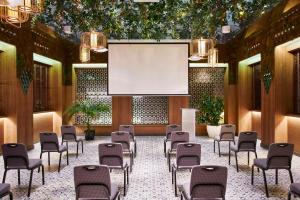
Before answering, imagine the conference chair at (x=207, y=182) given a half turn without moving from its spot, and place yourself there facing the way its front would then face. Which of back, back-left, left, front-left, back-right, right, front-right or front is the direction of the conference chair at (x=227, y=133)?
back

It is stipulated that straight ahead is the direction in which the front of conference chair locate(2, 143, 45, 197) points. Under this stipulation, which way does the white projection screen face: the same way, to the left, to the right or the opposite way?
the opposite way

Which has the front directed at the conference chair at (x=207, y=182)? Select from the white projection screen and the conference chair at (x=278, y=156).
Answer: the white projection screen

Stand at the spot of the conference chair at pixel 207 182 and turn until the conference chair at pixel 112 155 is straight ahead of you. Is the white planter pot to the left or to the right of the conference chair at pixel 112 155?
right

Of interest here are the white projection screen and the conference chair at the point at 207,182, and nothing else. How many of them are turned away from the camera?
1

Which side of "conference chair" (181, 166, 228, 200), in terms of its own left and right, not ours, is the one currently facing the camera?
back

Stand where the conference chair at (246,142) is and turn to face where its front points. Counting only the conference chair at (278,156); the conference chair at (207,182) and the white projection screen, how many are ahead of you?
1

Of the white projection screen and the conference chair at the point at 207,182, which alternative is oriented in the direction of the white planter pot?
the conference chair

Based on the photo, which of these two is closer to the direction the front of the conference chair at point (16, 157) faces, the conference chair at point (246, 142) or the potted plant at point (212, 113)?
the potted plant

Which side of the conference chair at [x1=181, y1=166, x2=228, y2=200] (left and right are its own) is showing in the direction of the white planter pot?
front

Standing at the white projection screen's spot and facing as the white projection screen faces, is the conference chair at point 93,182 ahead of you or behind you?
ahead

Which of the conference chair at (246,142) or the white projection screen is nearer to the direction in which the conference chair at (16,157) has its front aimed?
the white projection screen

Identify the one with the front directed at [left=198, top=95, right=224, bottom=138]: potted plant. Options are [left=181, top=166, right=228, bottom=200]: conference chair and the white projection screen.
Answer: the conference chair

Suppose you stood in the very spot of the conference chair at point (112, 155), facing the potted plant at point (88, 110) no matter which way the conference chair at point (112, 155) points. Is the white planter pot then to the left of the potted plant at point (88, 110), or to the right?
right

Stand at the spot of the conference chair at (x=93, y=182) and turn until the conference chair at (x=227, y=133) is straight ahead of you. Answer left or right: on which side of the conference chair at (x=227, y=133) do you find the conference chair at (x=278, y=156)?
right

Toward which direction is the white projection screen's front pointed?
toward the camera

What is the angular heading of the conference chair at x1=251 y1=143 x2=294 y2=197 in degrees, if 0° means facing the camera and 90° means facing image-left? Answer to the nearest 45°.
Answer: approximately 135°

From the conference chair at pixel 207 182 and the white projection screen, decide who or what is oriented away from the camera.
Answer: the conference chair

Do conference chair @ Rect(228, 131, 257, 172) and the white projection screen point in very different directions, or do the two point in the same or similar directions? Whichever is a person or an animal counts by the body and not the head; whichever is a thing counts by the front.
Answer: very different directions
